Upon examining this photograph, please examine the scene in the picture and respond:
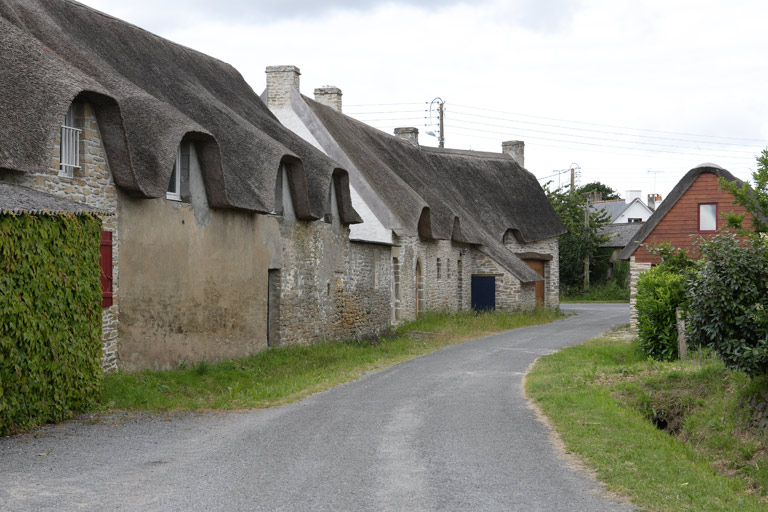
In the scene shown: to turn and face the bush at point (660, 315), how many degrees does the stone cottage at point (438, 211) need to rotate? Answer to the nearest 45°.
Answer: approximately 45° to its right

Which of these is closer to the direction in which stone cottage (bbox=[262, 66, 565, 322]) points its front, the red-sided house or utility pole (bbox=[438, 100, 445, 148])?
the red-sided house

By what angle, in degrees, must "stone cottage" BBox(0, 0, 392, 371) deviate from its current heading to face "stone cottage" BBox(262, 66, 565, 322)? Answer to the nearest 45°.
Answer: approximately 90° to its left

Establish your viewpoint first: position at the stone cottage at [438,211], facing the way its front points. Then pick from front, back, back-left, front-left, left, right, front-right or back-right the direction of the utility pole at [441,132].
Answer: back-left

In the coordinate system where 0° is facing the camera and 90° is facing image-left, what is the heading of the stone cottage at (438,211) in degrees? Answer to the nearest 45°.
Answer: approximately 315°

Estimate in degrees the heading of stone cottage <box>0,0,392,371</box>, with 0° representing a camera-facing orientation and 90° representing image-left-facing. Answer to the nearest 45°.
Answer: approximately 315°

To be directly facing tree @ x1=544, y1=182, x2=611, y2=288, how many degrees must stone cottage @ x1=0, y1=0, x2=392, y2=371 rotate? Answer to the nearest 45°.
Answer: approximately 90° to its left

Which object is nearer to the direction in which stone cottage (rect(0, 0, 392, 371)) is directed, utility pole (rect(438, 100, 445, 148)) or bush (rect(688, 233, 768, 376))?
the bush

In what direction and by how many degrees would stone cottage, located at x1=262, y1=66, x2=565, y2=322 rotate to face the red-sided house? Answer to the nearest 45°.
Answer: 0° — it already faces it

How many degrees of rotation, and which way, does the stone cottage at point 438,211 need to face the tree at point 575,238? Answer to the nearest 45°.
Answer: approximately 90° to its left

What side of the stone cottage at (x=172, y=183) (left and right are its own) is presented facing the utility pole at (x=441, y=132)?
left

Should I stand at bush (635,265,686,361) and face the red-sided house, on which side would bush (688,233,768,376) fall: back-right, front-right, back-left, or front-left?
back-right
